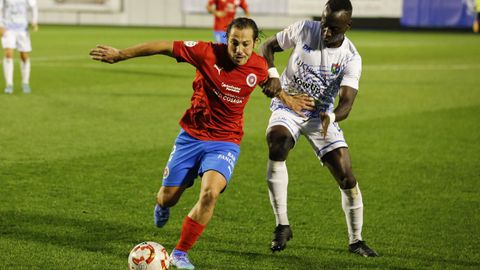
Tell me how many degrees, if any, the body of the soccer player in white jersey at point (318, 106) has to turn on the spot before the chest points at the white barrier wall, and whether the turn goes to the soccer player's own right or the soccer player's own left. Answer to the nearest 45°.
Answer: approximately 180°

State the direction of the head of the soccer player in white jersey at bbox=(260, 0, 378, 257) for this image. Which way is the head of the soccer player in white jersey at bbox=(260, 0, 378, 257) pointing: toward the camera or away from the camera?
toward the camera

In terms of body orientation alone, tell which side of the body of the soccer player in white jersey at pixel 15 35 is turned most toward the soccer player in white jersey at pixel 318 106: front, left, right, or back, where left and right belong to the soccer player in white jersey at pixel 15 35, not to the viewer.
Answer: front

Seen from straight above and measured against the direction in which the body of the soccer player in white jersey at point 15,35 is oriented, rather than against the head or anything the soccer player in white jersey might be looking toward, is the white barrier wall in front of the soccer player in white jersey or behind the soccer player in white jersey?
behind

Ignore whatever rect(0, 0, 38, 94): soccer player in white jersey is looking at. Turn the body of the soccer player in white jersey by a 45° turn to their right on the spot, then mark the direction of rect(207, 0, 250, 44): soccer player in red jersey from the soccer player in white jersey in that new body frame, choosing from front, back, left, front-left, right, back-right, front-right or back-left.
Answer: back

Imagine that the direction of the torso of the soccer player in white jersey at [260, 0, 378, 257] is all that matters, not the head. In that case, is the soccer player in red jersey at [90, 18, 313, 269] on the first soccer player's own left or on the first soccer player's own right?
on the first soccer player's own right

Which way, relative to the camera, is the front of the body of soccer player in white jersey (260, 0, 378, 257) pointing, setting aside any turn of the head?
toward the camera

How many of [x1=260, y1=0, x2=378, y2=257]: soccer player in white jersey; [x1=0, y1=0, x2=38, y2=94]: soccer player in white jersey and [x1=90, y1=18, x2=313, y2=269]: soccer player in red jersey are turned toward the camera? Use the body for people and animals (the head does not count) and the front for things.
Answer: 3

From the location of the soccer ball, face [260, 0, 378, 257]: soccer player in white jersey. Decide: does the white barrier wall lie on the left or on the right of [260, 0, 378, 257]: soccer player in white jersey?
left

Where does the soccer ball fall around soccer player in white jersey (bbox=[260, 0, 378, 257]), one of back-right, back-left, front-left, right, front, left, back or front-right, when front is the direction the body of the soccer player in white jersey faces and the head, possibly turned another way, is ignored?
front-right

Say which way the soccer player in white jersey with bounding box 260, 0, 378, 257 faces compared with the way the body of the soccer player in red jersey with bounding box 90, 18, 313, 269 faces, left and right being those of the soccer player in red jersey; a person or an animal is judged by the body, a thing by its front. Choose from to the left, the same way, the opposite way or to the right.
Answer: the same way

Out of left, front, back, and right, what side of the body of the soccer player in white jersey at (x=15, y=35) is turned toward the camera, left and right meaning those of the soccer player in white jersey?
front

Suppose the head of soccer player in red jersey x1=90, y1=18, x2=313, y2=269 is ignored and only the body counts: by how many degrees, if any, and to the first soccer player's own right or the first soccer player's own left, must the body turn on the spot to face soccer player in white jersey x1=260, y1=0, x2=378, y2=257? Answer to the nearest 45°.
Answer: approximately 135° to the first soccer player's own left

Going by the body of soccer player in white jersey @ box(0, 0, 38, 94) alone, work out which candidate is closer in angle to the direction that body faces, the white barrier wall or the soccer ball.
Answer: the soccer ball

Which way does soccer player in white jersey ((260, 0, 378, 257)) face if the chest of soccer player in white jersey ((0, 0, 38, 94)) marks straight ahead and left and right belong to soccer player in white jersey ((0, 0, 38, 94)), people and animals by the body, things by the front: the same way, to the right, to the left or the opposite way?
the same way
